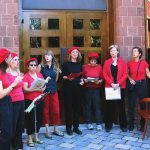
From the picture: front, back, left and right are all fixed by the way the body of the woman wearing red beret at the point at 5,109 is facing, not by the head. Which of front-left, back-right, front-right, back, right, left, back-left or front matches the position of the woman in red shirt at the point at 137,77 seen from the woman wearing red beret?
front-left

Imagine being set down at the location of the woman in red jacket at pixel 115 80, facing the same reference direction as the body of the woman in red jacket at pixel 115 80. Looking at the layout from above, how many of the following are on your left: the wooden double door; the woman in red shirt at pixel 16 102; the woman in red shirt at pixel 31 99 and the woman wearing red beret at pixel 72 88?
0

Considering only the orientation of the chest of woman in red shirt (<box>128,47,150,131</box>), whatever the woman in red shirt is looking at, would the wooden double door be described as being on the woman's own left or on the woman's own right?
on the woman's own right

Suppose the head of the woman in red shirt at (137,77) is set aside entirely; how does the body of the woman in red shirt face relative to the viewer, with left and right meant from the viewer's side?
facing the viewer and to the left of the viewer

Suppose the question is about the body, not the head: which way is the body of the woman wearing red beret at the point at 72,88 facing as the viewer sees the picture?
toward the camera

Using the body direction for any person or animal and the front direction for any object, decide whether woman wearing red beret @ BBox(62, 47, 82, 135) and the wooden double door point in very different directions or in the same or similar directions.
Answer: same or similar directions

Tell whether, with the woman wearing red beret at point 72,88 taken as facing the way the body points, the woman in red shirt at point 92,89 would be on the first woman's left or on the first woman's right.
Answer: on the first woman's left

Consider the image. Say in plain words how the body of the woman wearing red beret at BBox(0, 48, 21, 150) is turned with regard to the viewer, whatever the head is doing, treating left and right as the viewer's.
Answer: facing to the right of the viewer

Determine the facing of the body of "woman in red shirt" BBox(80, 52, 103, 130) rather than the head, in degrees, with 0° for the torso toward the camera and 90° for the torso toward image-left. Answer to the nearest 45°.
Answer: approximately 0°

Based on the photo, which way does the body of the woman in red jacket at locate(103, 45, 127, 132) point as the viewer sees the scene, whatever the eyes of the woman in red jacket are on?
toward the camera

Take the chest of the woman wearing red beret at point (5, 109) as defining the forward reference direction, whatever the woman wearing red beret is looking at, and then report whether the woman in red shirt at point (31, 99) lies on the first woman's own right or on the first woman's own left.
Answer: on the first woman's own left

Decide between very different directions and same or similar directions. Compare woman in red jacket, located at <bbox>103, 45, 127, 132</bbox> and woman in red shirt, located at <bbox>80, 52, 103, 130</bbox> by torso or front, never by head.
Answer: same or similar directions

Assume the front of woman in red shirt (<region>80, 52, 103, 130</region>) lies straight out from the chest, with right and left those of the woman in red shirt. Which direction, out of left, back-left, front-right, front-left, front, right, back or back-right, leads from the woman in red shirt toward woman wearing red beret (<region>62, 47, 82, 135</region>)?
front-right
